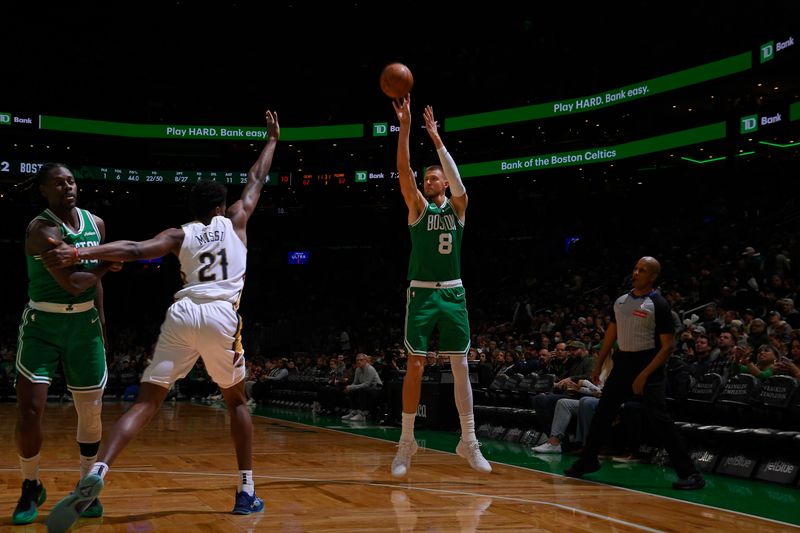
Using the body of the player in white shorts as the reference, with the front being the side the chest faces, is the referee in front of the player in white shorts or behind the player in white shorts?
in front

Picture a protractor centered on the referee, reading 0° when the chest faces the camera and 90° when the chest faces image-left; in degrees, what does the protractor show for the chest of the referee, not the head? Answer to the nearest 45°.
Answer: approximately 45°

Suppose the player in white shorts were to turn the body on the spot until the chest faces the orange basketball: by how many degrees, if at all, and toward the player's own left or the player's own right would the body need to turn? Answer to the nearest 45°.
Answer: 0° — they already face it

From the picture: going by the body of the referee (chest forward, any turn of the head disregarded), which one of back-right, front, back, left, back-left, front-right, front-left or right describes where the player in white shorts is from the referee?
front

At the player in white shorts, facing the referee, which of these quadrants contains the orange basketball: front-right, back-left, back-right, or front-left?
front-left

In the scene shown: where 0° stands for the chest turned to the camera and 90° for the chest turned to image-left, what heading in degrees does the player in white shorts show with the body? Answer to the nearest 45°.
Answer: approximately 225°
